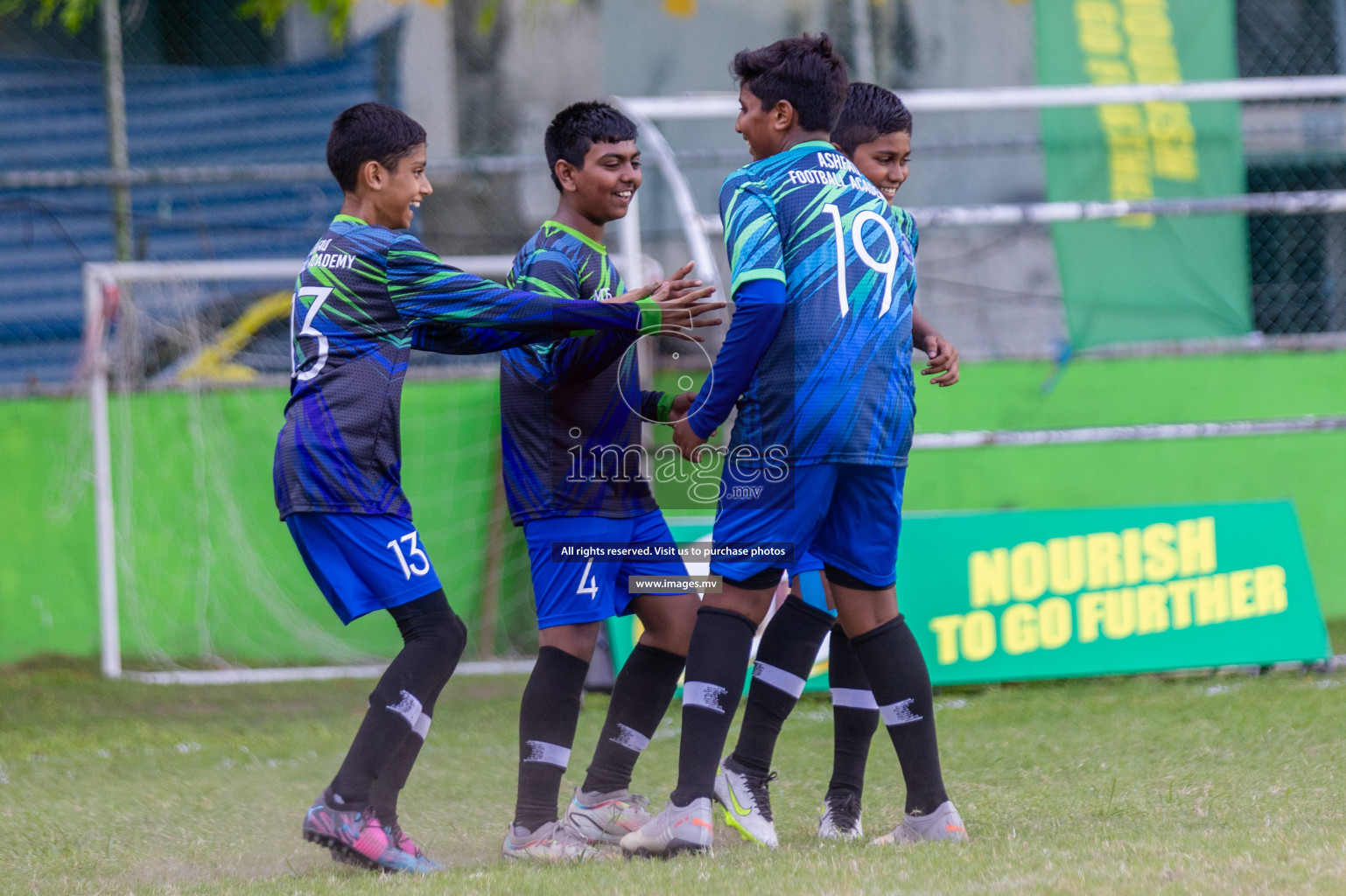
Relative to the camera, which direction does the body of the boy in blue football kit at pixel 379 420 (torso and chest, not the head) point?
to the viewer's right

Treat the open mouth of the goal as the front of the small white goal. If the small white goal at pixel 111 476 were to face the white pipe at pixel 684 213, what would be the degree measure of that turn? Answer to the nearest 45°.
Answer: approximately 90° to its left

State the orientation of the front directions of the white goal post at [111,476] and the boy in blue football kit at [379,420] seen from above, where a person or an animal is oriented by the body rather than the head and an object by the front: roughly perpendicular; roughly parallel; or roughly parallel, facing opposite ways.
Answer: roughly perpendicular

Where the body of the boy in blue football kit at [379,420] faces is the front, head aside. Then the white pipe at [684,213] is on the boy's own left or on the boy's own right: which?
on the boy's own left

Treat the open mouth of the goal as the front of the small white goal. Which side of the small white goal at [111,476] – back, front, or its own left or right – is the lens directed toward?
front

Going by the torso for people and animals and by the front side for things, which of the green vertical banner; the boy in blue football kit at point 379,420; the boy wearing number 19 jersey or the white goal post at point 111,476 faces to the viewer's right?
the boy in blue football kit

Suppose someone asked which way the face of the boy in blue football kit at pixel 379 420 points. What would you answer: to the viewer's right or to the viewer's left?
to the viewer's right

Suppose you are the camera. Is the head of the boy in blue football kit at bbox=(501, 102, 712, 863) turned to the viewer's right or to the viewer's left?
to the viewer's right

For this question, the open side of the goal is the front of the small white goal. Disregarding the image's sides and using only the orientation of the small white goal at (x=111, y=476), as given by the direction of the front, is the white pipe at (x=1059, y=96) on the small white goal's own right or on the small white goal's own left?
on the small white goal's own left

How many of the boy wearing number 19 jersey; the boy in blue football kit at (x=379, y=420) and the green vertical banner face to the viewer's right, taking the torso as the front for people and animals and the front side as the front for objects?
1

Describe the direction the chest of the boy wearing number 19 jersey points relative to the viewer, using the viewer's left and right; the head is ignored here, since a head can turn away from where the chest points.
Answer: facing away from the viewer and to the left of the viewer

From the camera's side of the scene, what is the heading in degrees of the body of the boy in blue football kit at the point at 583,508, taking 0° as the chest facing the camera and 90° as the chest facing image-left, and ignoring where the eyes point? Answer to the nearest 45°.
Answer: approximately 315°

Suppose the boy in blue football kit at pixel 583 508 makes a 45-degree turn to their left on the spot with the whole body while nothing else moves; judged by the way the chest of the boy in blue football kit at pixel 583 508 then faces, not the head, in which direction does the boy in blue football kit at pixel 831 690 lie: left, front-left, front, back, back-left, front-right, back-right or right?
front

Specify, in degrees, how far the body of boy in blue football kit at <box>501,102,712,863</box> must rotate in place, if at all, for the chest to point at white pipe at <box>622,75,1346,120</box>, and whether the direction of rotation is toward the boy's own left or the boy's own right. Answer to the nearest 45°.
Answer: approximately 90° to the boy's own left

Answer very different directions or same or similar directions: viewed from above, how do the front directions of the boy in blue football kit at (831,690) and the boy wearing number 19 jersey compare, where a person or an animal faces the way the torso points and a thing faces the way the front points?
very different directions

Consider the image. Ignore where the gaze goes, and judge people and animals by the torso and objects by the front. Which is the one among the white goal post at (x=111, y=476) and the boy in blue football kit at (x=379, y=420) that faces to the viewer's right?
the boy in blue football kit
